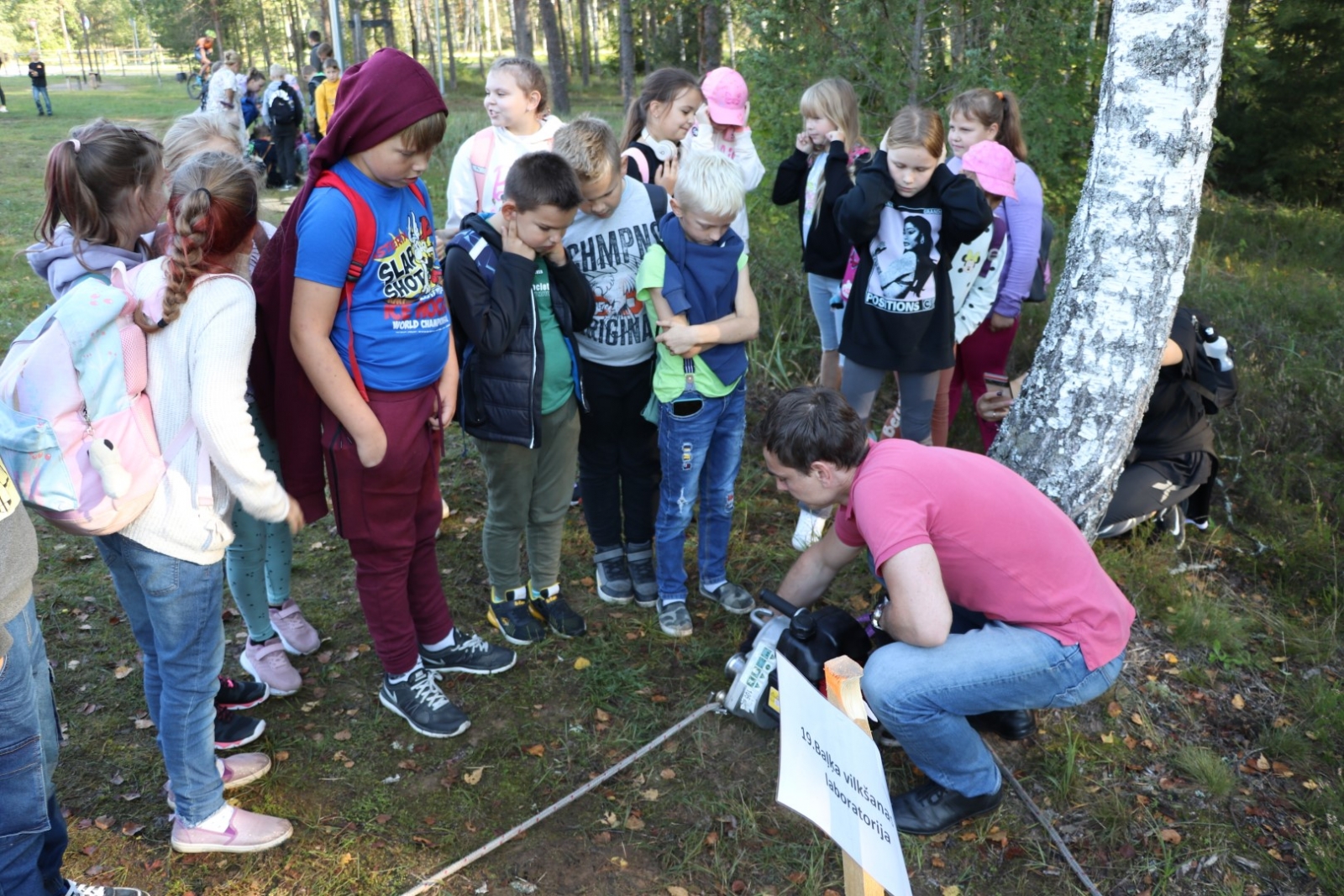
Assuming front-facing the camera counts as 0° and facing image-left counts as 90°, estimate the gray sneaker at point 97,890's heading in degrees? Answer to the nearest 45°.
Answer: approximately 270°

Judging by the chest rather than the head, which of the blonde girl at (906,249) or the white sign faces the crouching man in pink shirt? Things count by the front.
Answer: the blonde girl

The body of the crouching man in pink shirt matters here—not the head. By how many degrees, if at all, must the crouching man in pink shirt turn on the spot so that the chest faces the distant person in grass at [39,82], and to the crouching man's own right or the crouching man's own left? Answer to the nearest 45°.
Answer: approximately 45° to the crouching man's own right

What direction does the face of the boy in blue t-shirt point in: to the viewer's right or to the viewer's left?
to the viewer's right

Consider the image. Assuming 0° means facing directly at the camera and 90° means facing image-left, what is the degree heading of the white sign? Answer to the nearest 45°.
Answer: approximately 45°

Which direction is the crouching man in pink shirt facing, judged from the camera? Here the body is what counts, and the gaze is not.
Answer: to the viewer's left

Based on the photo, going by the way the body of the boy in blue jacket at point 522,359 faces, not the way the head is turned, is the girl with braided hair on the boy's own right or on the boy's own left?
on the boy's own right

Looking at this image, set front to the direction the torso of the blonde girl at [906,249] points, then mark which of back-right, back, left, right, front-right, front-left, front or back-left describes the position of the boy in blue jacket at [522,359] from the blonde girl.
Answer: front-right

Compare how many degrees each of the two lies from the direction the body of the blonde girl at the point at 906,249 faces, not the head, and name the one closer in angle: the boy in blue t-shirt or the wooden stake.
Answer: the wooden stake

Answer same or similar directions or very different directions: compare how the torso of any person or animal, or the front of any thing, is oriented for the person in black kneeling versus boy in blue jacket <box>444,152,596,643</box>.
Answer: very different directions

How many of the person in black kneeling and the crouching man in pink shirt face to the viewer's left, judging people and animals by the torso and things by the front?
2

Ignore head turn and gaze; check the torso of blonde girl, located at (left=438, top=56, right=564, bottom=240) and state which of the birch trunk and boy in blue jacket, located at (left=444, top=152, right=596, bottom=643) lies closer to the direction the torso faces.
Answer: the boy in blue jacket

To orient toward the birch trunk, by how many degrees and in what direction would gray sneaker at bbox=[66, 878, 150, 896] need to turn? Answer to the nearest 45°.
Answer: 0° — it already faces it
